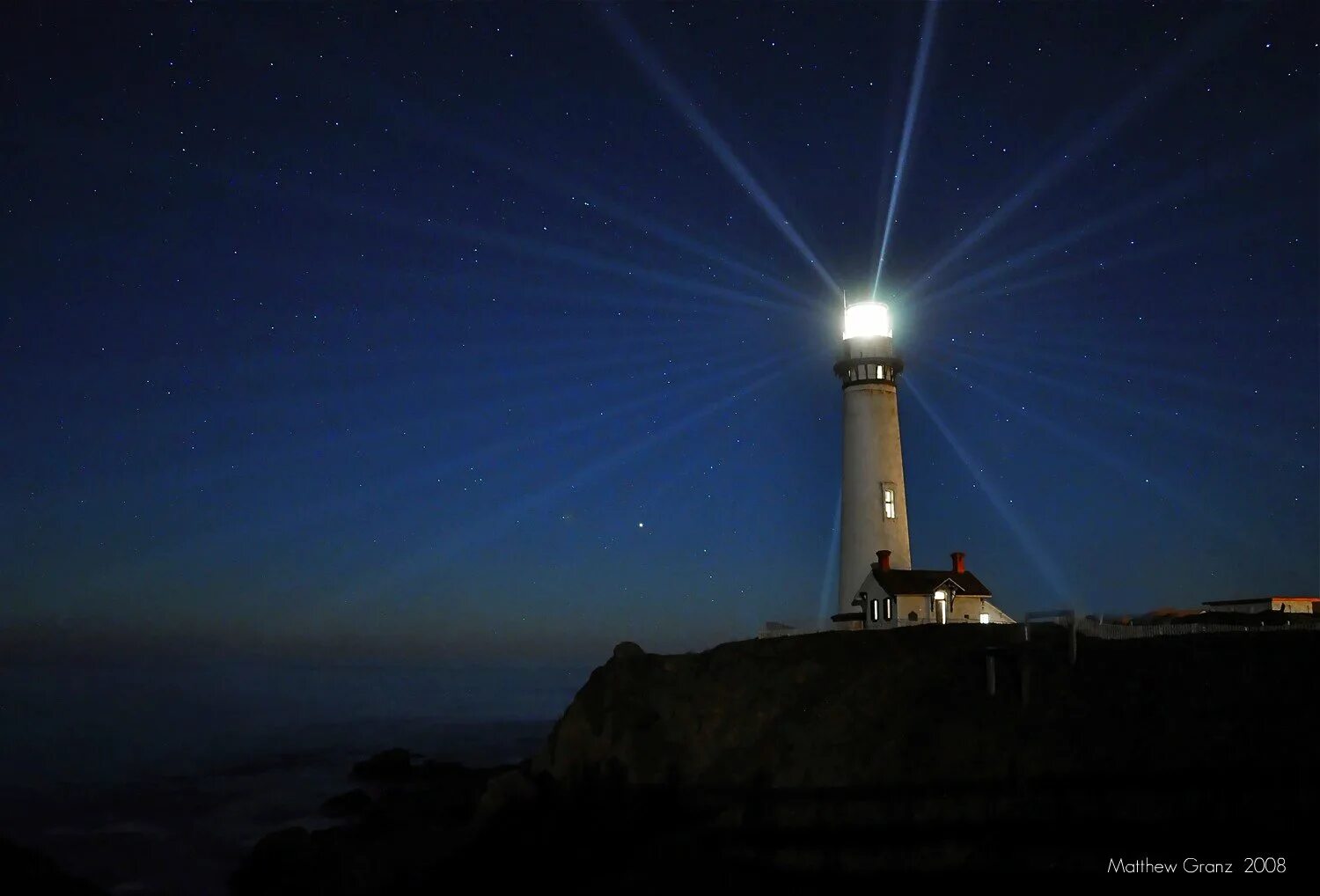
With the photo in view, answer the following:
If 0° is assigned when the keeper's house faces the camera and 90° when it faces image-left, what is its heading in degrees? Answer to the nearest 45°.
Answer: approximately 315°
